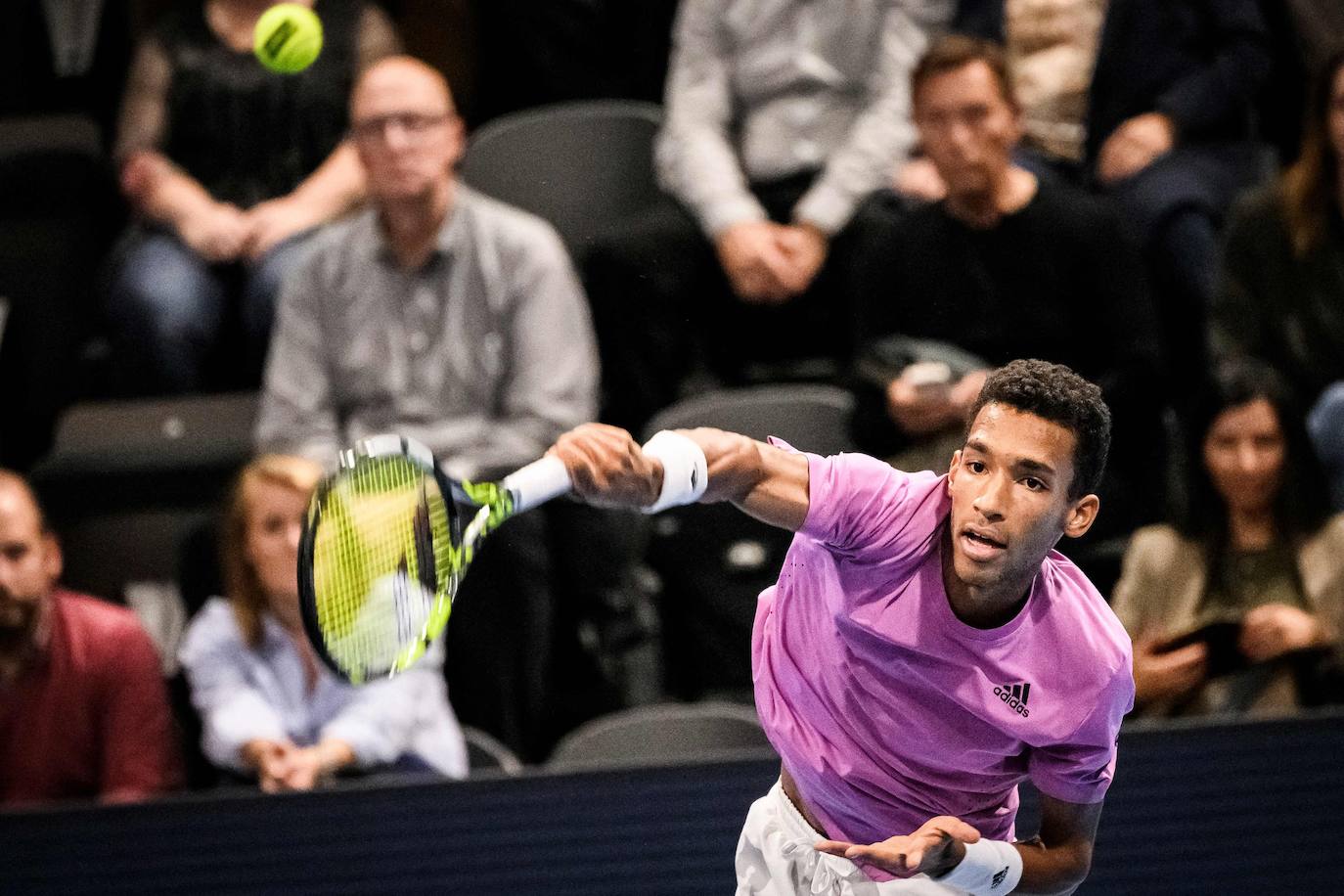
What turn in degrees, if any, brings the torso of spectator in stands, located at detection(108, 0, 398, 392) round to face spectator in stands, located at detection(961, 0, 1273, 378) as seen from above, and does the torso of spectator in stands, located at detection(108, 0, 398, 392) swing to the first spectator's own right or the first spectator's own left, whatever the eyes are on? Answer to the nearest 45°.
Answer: approximately 90° to the first spectator's own left

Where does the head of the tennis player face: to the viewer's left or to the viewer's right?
to the viewer's left

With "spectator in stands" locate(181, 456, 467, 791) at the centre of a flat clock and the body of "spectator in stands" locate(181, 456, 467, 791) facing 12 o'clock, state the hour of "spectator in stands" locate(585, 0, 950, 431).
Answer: "spectator in stands" locate(585, 0, 950, 431) is roughly at 8 o'clock from "spectator in stands" locate(181, 456, 467, 791).

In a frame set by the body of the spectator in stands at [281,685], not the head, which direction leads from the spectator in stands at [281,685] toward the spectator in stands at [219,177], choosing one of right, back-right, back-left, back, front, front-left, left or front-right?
back

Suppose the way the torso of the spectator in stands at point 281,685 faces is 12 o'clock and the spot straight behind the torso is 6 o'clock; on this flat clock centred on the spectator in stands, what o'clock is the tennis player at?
The tennis player is roughly at 11 o'clock from the spectator in stands.

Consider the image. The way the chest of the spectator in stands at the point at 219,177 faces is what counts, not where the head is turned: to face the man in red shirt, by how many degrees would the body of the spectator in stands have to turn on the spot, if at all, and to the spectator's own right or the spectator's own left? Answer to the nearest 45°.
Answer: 0° — they already face them

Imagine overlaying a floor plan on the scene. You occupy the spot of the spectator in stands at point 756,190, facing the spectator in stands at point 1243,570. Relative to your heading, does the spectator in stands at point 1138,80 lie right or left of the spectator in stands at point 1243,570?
left
